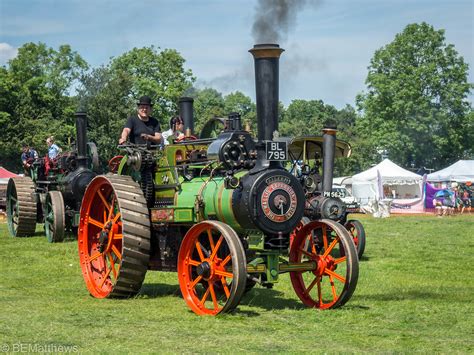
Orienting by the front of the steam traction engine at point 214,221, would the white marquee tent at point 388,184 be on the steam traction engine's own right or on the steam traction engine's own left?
on the steam traction engine's own left

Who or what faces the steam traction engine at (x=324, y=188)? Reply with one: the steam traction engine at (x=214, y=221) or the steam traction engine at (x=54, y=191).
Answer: the steam traction engine at (x=54, y=191)

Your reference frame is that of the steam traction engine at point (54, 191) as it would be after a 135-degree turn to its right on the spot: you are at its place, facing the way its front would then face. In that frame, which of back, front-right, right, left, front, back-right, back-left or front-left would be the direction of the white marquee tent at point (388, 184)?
back-right

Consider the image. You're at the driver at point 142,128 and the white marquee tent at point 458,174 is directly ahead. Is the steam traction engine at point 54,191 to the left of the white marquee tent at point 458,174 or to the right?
left

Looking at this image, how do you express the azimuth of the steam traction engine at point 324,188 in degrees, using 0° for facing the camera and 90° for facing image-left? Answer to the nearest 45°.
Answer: approximately 315°

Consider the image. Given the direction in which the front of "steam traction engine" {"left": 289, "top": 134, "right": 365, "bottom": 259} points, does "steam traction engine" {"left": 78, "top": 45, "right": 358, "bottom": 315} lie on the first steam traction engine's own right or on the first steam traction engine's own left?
on the first steam traction engine's own right

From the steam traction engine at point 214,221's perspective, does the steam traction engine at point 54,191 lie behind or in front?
behind
